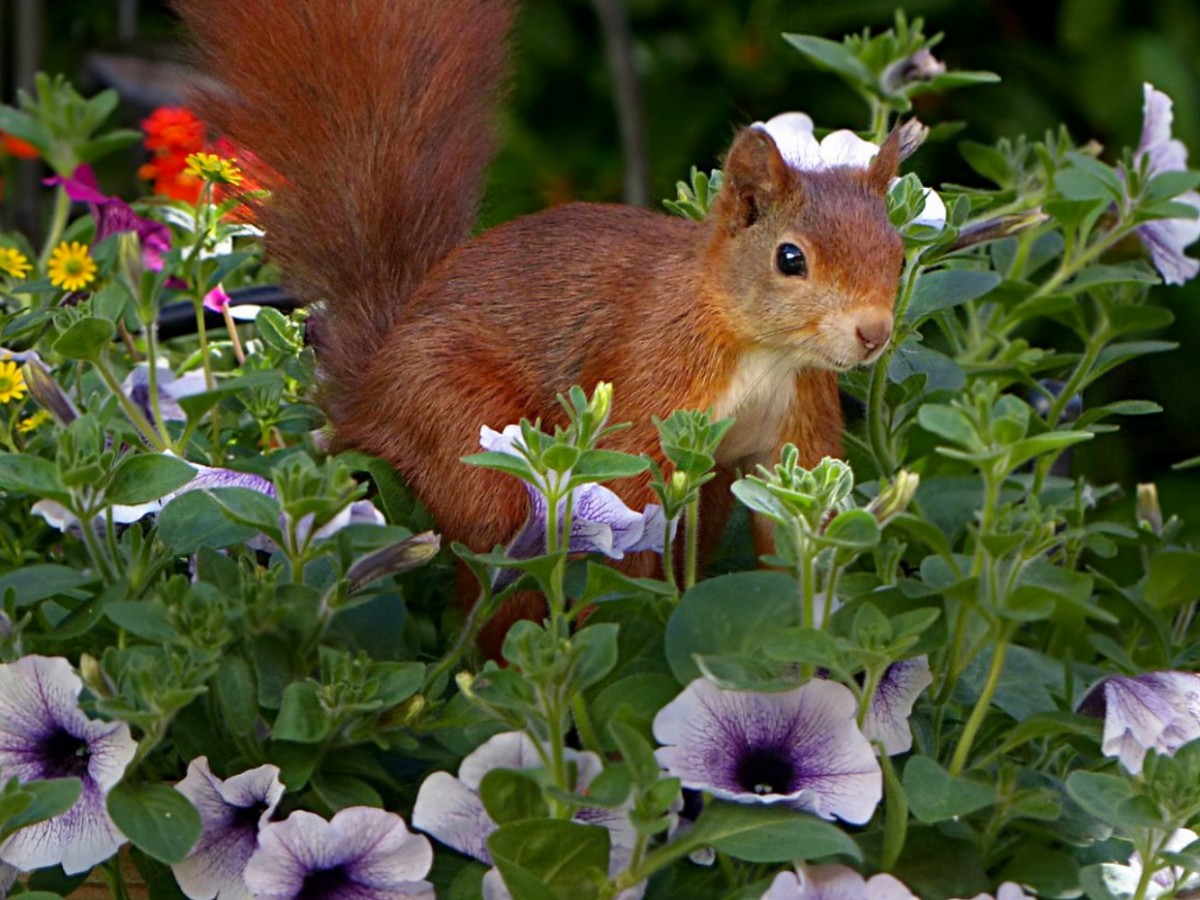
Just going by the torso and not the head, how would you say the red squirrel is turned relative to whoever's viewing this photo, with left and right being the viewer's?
facing the viewer and to the right of the viewer
